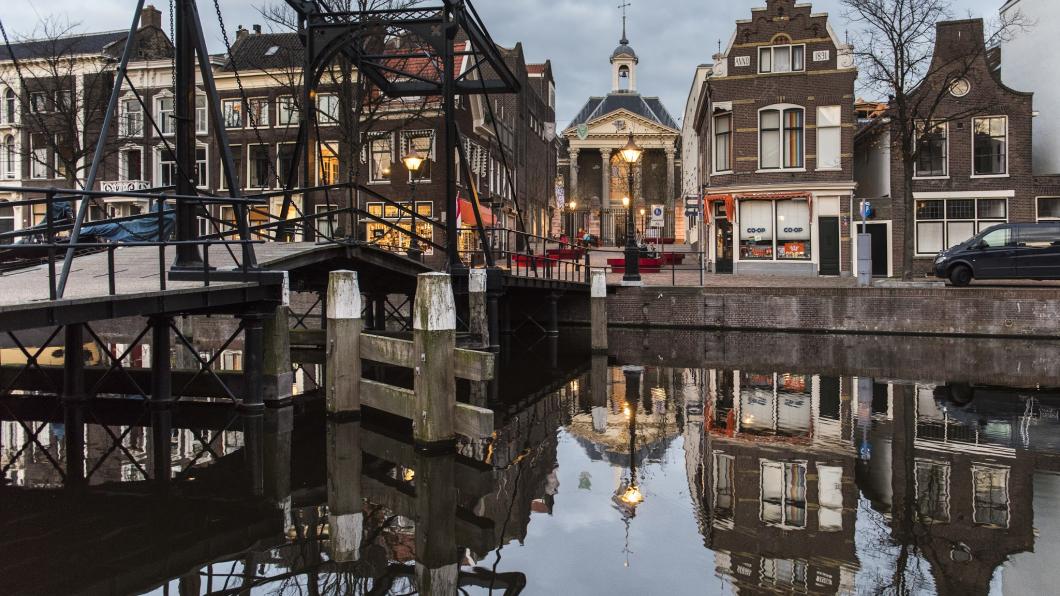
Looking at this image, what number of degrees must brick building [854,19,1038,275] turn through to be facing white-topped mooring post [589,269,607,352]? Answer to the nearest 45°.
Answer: approximately 45° to its right

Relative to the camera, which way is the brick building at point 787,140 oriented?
toward the camera

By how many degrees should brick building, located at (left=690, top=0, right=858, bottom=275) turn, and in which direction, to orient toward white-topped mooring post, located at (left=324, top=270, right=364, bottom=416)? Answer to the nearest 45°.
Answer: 0° — it already faces it

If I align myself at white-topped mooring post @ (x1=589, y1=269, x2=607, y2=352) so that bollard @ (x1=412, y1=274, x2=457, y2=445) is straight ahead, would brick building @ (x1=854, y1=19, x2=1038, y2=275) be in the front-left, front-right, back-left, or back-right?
back-left

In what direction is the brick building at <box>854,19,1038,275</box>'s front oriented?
toward the camera

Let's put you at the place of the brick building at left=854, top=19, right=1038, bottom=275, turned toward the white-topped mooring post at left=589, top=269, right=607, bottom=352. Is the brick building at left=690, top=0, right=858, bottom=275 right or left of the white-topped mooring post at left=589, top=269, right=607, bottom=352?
right

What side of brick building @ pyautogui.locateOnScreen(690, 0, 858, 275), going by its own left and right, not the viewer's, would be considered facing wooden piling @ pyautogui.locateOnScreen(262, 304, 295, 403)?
front

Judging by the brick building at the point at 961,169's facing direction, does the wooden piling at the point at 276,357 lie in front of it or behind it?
in front

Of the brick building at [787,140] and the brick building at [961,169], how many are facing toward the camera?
2

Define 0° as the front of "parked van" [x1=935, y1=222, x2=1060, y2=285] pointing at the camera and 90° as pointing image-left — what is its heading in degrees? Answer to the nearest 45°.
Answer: approximately 90°

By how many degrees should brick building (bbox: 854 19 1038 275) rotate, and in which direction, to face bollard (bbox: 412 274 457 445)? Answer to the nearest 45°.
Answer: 0° — it already faces it

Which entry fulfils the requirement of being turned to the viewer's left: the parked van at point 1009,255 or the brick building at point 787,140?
the parked van
